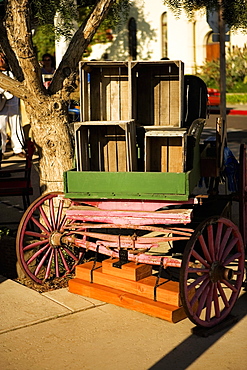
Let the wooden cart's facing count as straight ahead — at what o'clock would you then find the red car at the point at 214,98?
The red car is roughly at 11 o'clock from the wooden cart.

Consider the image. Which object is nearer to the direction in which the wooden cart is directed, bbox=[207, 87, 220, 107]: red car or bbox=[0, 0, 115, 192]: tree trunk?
the red car

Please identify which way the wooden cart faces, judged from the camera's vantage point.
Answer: facing away from the viewer and to the right of the viewer
